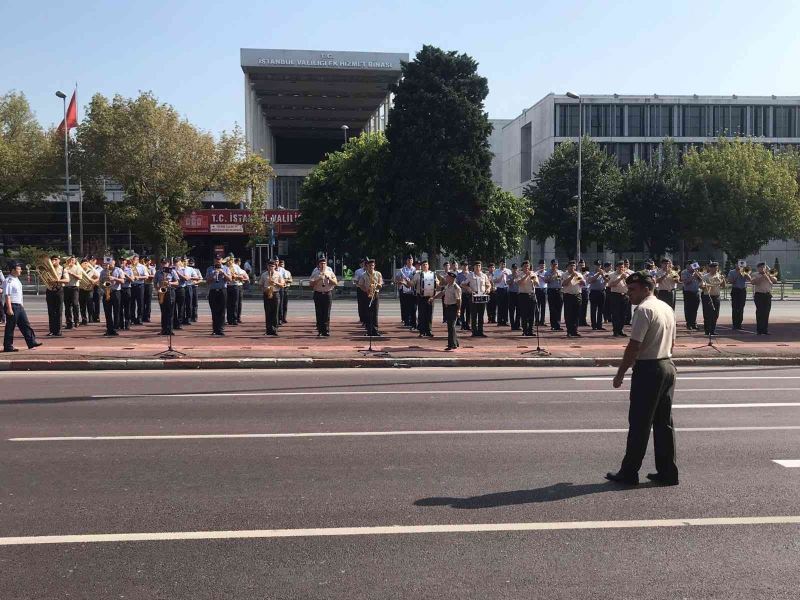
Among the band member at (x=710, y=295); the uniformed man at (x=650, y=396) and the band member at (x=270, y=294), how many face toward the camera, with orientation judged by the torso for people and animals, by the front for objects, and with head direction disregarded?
2

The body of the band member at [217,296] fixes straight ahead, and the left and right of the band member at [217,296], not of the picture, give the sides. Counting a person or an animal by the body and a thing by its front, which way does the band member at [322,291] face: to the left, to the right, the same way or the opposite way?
the same way

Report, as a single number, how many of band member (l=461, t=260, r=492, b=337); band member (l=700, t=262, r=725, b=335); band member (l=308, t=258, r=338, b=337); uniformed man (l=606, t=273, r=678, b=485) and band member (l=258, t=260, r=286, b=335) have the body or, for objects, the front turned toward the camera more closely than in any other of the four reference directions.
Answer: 4

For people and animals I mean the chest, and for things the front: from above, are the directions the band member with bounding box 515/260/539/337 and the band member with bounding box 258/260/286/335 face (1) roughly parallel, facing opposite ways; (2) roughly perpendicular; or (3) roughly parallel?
roughly parallel

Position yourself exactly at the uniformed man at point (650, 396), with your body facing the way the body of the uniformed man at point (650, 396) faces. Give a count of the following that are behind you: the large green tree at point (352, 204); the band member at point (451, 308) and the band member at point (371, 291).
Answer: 0

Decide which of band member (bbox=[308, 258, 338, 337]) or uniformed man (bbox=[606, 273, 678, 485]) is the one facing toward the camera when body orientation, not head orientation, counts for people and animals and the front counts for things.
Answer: the band member

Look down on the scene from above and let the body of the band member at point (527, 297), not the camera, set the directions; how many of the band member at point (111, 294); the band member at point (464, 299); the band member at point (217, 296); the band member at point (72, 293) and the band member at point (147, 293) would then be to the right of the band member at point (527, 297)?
5

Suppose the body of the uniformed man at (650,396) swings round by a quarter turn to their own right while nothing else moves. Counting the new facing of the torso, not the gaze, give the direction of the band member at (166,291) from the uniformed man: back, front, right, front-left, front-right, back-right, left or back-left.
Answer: left

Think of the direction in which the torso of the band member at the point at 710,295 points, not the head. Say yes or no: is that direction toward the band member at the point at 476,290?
no

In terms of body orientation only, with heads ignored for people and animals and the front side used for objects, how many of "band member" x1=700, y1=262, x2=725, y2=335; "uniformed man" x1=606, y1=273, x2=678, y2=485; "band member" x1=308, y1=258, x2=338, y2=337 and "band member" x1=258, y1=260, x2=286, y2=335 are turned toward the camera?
3

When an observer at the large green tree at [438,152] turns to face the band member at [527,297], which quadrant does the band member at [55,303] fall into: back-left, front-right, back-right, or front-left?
front-right

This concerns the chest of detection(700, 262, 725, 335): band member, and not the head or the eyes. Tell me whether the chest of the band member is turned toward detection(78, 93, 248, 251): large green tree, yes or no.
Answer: no

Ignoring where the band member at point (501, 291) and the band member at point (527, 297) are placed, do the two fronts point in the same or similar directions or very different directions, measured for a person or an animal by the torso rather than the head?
same or similar directions

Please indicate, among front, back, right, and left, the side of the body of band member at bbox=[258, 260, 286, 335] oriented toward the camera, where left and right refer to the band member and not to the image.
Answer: front

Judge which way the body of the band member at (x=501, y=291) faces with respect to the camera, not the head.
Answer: toward the camera
